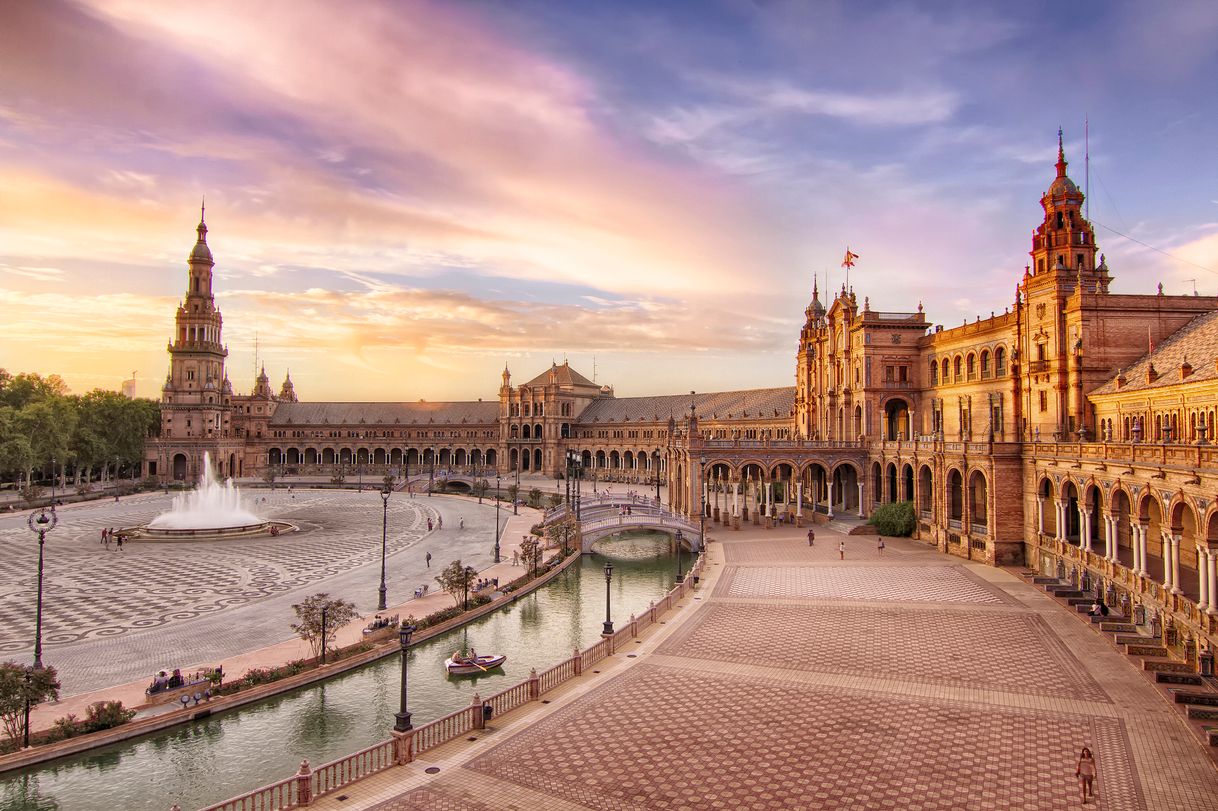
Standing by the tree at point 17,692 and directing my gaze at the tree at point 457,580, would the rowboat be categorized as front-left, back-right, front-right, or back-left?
front-right

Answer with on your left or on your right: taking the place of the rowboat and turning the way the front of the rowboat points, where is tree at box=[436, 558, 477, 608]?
on your left

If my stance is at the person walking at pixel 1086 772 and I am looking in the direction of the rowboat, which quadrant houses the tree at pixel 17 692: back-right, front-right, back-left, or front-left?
front-left

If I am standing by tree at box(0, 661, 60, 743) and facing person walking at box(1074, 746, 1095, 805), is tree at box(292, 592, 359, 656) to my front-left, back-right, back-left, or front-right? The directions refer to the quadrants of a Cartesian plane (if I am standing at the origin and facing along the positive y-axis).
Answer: front-left

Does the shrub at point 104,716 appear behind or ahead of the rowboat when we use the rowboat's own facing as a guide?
behind

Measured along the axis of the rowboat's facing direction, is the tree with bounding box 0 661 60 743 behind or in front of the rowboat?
behind

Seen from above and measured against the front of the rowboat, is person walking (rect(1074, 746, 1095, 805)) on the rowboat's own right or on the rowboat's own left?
on the rowboat's own right

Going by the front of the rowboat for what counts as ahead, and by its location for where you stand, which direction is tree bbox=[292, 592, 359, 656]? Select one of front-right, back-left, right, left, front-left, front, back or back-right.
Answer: back

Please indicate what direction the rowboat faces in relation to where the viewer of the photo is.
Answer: facing to the right of the viewer
